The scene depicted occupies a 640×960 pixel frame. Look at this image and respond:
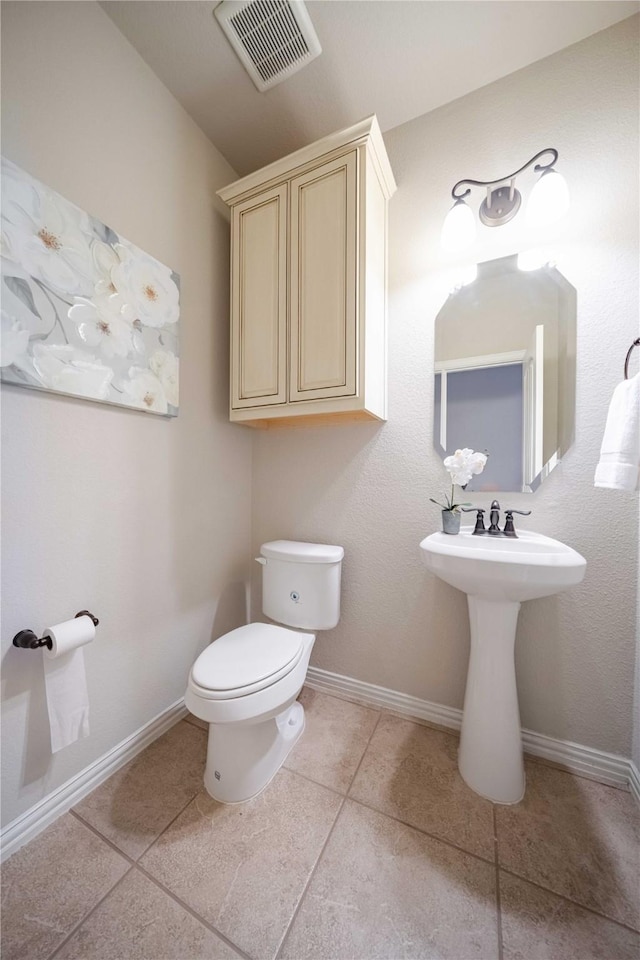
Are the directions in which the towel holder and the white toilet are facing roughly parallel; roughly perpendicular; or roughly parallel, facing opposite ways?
roughly perpendicular

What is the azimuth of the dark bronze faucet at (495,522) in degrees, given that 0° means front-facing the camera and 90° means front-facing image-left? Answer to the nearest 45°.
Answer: approximately 0°

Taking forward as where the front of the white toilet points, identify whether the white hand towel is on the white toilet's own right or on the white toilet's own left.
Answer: on the white toilet's own left

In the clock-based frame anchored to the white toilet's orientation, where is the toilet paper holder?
The toilet paper holder is roughly at 1 o'clock from the white toilet.

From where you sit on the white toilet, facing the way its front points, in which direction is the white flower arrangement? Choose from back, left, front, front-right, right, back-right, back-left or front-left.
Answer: back-left

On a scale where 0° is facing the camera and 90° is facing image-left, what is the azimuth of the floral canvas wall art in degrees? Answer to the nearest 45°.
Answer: approximately 315°

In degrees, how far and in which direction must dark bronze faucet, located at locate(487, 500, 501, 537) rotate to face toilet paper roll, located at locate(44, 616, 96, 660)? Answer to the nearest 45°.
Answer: approximately 45° to its right

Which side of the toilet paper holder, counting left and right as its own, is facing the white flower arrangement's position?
front

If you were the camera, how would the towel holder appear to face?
facing to the left of the viewer

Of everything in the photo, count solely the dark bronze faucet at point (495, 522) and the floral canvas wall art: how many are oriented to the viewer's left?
0

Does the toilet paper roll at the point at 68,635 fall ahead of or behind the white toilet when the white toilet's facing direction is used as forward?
ahead

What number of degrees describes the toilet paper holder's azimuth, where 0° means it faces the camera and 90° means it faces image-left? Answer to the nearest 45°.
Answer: approximately 315°
